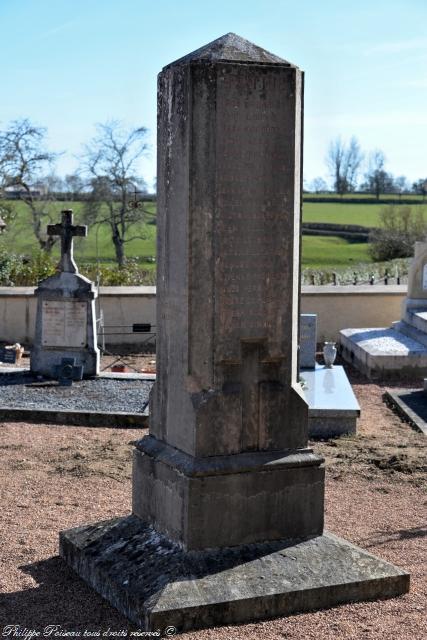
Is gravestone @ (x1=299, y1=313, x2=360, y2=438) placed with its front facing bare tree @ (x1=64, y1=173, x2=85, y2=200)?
no

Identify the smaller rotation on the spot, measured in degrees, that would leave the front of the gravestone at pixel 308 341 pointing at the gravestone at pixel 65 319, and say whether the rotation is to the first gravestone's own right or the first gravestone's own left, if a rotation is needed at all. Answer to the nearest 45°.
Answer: approximately 90° to the first gravestone's own right

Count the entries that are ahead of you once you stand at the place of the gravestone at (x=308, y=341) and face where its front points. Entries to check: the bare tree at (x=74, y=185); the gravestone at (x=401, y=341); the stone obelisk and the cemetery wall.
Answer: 1

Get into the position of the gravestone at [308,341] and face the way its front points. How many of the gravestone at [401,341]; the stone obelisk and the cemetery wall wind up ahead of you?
1

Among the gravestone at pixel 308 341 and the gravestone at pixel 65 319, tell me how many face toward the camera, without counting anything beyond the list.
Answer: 2

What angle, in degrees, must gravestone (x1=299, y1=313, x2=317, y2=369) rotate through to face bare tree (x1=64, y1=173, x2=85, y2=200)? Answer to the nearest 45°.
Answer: approximately 180°

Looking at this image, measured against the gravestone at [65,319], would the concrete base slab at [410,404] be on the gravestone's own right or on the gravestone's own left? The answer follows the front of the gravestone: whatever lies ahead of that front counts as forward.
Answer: on the gravestone's own left

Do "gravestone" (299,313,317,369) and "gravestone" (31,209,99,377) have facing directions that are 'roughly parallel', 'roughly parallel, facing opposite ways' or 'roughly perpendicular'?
roughly parallel

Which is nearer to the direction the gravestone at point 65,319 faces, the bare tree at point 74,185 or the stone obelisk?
the stone obelisk

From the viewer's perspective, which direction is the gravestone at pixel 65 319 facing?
toward the camera

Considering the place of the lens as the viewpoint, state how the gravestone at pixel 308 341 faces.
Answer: facing the viewer

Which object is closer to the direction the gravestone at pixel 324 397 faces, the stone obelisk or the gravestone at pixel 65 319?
the stone obelisk

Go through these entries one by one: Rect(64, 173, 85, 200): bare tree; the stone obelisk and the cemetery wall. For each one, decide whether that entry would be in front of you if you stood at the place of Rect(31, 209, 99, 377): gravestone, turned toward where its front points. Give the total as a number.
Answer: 1

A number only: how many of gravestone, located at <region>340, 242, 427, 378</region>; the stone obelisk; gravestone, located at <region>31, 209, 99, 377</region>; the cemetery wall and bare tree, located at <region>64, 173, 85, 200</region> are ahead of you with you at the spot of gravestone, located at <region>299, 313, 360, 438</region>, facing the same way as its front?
1

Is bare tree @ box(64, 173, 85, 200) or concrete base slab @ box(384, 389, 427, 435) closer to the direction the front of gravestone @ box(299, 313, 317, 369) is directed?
the concrete base slab

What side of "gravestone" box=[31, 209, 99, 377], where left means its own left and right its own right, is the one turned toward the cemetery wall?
back
